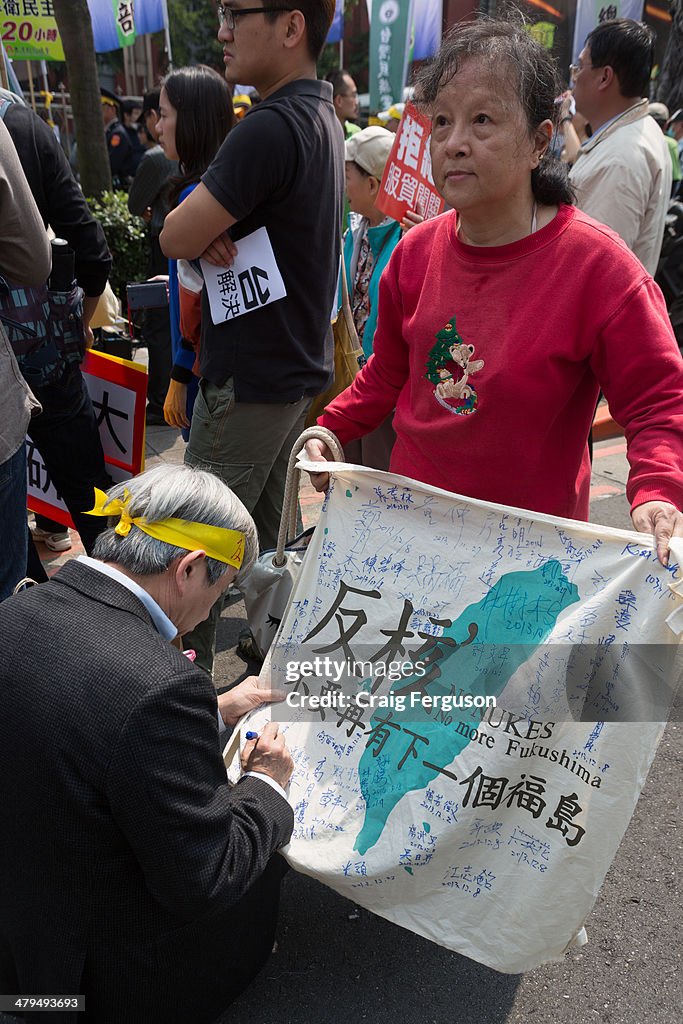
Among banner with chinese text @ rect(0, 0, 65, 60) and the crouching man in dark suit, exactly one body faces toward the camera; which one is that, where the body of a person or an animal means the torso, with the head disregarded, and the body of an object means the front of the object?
the banner with chinese text

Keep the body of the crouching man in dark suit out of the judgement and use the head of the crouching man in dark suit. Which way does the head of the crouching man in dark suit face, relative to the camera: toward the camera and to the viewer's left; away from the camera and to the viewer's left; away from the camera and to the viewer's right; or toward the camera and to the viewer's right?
away from the camera and to the viewer's right

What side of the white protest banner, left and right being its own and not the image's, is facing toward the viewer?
front

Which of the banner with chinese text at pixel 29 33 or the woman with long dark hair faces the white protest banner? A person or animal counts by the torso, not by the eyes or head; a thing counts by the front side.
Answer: the banner with chinese text

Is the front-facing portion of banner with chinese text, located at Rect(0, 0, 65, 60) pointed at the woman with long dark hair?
yes

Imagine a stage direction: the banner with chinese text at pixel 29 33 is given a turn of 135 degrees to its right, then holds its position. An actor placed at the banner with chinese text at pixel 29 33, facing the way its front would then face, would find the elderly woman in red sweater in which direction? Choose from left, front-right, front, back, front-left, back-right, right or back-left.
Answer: back-left

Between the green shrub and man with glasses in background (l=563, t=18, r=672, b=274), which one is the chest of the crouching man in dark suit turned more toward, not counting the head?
the man with glasses in background

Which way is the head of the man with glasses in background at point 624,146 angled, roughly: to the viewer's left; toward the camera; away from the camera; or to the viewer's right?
to the viewer's left

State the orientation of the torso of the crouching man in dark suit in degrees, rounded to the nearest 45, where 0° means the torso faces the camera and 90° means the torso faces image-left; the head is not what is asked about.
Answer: approximately 225°

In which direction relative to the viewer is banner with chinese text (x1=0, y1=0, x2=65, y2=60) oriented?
toward the camera

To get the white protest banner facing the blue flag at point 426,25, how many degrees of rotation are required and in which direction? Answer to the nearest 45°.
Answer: approximately 180°

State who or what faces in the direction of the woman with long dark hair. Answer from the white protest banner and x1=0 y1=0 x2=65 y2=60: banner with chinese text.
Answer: the banner with chinese text

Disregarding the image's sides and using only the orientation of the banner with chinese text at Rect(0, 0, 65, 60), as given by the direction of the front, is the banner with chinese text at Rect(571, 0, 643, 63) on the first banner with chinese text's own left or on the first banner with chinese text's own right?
on the first banner with chinese text's own left
